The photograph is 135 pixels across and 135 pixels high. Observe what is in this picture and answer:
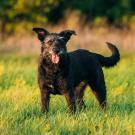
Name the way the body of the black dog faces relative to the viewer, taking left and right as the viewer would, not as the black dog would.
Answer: facing the viewer and to the left of the viewer
